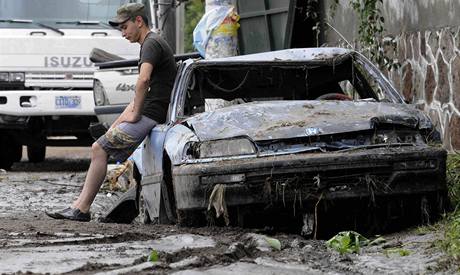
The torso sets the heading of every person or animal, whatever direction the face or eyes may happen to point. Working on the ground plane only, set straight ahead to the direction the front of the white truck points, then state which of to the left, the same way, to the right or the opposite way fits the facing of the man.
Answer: to the right

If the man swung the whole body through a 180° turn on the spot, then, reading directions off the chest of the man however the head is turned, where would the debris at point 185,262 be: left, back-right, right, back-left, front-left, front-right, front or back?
right

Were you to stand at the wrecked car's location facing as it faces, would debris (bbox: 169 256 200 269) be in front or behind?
in front

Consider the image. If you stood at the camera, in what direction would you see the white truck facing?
facing the viewer

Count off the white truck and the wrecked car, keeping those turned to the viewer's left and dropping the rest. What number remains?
0

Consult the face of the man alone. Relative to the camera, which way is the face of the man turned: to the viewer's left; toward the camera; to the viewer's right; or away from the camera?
to the viewer's left

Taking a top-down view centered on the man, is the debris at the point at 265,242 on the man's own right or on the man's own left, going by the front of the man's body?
on the man's own left

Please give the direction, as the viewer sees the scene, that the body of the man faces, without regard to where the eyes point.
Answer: to the viewer's left

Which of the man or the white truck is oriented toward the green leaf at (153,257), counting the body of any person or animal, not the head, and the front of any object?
the white truck

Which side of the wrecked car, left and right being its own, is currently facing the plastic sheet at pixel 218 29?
back
